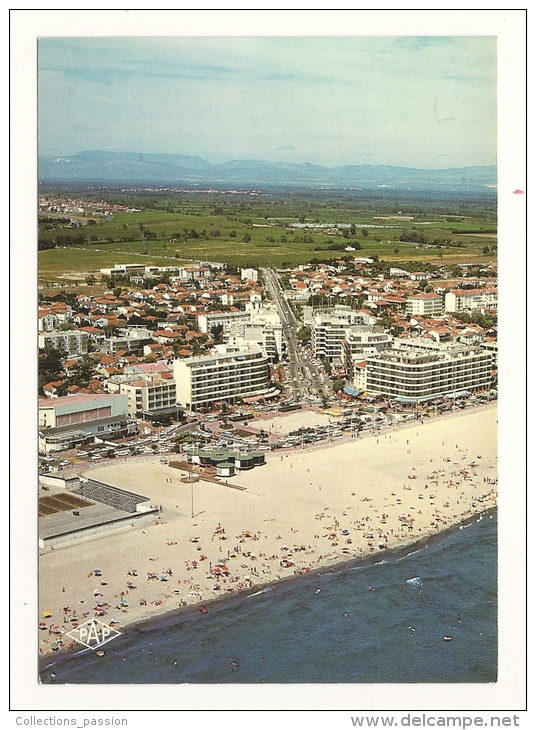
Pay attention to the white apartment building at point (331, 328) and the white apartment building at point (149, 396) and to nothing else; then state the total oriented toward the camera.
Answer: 2

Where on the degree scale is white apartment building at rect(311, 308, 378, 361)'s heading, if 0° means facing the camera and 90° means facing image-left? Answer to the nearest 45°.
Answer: approximately 0°

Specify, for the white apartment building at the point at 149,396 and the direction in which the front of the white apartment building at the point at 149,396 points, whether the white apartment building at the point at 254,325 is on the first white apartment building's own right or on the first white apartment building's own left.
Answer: on the first white apartment building's own left

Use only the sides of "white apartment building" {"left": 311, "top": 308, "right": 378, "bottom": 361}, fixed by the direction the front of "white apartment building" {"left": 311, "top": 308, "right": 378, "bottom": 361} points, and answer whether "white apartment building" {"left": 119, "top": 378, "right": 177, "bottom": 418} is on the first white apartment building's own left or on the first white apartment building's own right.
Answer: on the first white apartment building's own right
